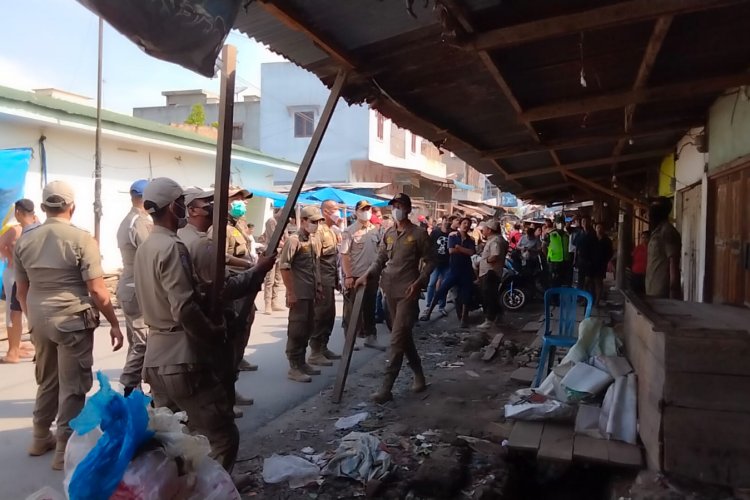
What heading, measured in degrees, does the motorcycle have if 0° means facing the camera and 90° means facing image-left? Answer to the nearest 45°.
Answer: approximately 45°

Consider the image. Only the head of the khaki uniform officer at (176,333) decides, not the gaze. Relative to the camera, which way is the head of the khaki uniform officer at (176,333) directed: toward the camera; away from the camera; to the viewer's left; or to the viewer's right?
to the viewer's right

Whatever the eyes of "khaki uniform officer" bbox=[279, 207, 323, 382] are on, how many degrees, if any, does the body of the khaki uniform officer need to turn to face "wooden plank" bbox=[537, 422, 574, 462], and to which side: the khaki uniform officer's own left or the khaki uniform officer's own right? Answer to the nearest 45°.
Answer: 0° — they already face it

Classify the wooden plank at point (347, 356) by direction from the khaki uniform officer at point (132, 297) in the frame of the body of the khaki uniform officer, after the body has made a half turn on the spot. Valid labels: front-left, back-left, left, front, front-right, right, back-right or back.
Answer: back-left

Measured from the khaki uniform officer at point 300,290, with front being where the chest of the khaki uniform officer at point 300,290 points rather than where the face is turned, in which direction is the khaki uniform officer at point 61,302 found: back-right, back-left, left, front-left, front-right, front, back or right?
right

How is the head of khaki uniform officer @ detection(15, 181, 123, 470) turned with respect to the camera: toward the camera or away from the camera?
away from the camera

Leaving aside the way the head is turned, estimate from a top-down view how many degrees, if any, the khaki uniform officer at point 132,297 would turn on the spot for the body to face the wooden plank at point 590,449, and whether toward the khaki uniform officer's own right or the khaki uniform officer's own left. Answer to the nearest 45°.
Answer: approximately 90° to the khaki uniform officer's own right

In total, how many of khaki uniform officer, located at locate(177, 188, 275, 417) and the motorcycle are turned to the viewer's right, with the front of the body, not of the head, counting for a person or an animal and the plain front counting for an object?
1

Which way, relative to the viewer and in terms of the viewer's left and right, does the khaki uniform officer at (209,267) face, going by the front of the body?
facing to the right of the viewer

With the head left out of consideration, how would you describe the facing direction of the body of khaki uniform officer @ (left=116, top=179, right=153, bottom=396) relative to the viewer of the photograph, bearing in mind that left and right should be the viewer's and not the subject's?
facing away from the viewer and to the right of the viewer

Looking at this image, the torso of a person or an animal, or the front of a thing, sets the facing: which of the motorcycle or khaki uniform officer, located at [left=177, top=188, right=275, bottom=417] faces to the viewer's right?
the khaki uniform officer
